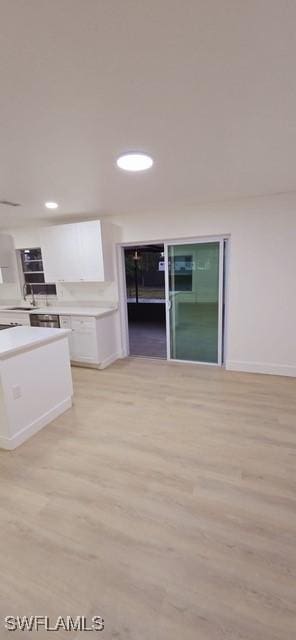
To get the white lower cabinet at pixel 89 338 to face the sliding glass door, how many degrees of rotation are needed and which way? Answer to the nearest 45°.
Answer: approximately 135° to its left

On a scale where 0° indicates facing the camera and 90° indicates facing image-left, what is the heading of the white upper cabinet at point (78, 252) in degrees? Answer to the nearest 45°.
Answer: approximately 45°

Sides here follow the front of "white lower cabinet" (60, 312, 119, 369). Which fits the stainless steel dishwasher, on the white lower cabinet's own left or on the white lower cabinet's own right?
on the white lower cabinet's own right

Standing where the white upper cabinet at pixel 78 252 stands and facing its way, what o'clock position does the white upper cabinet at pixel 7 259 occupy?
the white upper cabinet at pixel 7 259 is roughly at 3 o'clock from the white upper cabinet at pixel 78 252.

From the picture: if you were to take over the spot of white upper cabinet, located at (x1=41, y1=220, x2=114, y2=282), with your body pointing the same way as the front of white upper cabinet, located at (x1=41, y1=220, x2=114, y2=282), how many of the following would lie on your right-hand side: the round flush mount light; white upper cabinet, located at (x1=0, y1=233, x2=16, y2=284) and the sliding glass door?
1

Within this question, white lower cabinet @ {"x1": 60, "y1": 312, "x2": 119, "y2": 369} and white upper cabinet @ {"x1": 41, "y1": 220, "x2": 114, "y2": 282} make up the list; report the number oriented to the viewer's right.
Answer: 0

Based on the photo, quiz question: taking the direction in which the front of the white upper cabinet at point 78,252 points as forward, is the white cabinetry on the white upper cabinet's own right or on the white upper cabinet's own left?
on the white upper cabinet's own right

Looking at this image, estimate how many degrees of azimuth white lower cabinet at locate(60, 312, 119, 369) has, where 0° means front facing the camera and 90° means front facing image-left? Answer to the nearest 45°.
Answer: approximately 45°

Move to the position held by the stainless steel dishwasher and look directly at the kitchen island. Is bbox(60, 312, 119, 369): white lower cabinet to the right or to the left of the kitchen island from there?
left

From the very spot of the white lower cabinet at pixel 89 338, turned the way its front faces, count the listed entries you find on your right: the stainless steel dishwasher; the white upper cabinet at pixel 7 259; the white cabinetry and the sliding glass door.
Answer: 3

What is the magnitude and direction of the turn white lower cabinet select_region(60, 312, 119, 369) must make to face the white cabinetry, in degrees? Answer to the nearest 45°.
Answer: approximately 90° to its right
